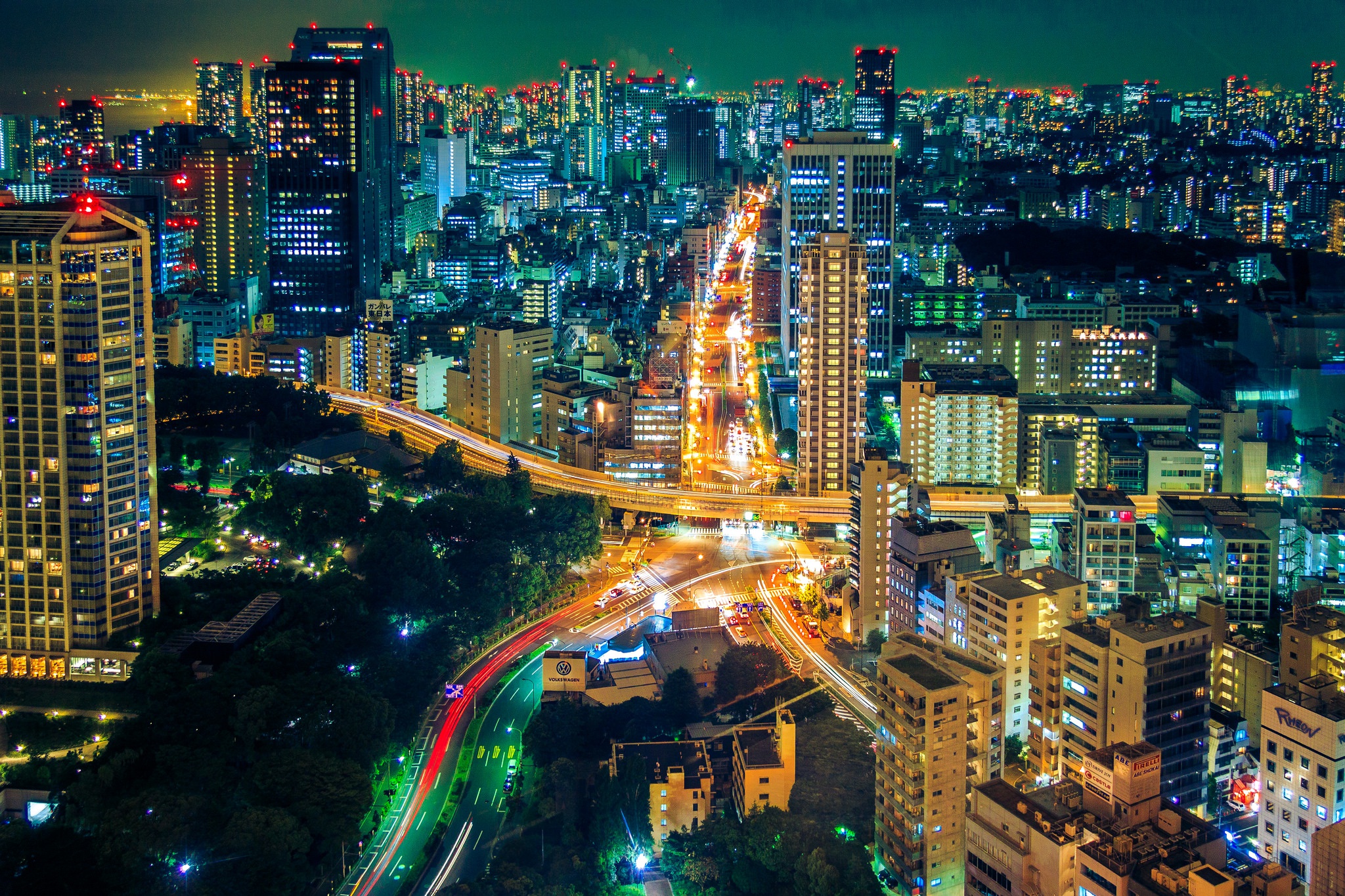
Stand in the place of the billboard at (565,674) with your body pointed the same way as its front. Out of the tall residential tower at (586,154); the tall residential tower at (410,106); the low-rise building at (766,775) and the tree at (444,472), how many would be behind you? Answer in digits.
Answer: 3

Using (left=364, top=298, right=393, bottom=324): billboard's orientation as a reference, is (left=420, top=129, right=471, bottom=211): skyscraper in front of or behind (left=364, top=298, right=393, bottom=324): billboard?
behind

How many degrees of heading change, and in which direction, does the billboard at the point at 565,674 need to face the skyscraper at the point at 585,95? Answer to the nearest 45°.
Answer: approximately 180°

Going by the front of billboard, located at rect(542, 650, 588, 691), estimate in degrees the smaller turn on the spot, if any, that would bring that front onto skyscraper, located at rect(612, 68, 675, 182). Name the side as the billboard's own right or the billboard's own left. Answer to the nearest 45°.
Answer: approximately 180°

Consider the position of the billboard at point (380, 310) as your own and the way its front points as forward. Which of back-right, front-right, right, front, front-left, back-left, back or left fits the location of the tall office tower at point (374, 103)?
back

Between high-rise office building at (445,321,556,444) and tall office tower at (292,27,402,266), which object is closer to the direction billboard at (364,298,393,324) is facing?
the high-rise office building

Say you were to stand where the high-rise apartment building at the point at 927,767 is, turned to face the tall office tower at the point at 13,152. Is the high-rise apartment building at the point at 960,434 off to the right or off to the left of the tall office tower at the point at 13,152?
right

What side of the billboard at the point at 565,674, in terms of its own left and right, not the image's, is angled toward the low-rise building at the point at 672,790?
front

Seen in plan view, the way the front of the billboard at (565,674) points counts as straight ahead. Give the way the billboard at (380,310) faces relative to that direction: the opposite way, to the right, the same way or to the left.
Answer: the same way

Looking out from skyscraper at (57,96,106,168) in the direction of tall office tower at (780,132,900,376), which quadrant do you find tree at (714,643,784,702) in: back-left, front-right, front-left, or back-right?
front-right

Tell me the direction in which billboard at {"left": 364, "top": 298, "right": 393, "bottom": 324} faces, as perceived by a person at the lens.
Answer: facing the viewer

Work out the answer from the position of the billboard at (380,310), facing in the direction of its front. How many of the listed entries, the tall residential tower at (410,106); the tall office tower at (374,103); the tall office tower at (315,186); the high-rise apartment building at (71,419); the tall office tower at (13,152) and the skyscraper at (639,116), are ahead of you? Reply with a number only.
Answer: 1

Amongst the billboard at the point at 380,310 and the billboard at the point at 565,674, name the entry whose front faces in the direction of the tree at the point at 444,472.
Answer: the billboard at the point at 380,310

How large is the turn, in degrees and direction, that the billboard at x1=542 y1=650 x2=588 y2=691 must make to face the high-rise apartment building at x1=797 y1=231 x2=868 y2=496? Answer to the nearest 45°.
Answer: approximately 135° to its left

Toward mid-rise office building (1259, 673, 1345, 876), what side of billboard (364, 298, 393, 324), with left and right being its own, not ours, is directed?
front

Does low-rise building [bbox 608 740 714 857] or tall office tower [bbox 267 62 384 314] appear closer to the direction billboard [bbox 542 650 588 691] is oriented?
the low-rise building

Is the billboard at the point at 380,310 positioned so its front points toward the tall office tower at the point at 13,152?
no

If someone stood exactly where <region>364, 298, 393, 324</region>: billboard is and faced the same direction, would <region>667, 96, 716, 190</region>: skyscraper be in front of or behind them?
behind

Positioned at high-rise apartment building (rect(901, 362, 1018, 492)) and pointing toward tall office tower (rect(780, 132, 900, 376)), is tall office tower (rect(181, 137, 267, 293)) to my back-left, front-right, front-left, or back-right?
front-left

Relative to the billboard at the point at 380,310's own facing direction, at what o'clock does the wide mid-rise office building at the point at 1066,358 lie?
The wide mid-rise office building is roughly at 10 o'clock from the billboard.

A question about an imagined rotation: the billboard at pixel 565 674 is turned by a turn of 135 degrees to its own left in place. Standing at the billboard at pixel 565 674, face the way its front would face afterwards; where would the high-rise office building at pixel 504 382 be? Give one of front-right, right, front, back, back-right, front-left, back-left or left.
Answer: front-left

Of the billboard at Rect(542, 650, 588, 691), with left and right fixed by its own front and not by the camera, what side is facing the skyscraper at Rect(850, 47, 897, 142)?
back
